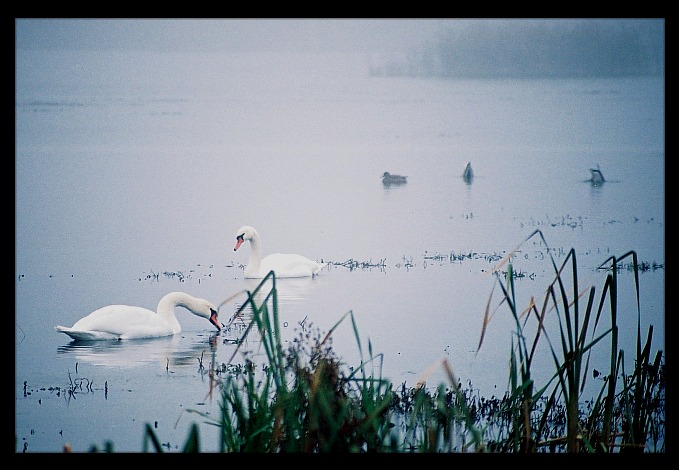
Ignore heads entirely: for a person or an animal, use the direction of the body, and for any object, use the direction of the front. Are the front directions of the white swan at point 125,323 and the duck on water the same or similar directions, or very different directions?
very different directions

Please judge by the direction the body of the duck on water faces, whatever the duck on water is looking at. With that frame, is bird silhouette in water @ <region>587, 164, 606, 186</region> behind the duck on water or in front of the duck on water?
behind

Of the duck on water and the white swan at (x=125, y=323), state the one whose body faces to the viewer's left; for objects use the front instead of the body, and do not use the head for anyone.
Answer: the duck on water

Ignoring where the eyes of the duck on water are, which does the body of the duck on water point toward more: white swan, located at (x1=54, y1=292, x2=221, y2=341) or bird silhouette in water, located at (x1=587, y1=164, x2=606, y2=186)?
the white swan

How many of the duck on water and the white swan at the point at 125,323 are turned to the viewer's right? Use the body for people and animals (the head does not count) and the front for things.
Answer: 1

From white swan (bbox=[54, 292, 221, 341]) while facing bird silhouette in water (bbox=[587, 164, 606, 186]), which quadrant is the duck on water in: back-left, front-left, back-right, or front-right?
front-left

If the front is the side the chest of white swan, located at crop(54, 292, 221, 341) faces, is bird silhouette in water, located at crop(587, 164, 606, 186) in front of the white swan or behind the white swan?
in front

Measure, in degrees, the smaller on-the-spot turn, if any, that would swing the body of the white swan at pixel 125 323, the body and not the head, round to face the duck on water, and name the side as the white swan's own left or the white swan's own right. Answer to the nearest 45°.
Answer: approximately 45° to the white swan's own left

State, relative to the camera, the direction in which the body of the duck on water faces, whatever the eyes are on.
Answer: to the viewer's left

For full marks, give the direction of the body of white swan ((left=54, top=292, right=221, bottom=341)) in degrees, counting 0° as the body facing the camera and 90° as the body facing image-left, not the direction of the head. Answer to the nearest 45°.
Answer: approximately 270°

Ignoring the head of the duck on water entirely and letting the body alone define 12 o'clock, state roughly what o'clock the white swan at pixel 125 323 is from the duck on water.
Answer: The white swan is roughly at 10 o'clock from the duck on water.
